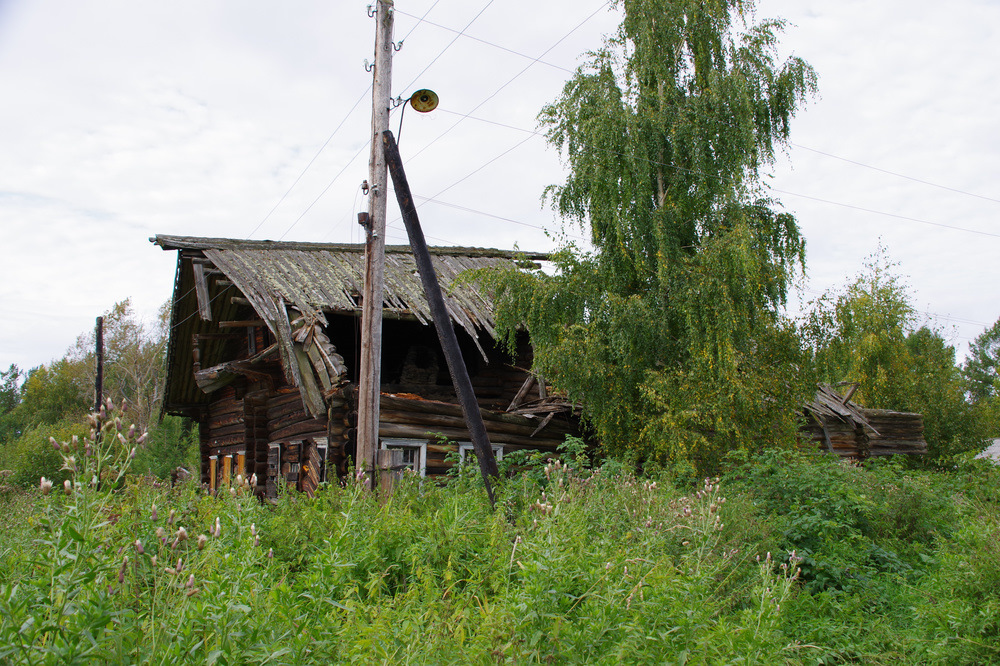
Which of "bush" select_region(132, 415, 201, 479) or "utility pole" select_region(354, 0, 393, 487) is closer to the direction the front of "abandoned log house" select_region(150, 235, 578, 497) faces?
the utility pole

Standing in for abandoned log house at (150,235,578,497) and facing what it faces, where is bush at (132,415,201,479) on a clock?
The bush is roughly at 4 o'clock from the abandoned log house.

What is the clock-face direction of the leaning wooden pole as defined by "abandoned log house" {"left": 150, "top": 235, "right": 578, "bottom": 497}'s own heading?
The leaning wooden pole is roughly at 10 o'clock from the abandoned log house.

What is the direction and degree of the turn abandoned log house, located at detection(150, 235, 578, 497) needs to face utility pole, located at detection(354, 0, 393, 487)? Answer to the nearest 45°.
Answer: approximately 45° to its left

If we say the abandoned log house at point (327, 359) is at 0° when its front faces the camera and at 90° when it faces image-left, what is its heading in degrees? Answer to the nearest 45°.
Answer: approximately 45°

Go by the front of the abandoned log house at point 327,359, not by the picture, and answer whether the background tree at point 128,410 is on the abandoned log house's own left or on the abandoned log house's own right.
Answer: on the abandoned log house's own right

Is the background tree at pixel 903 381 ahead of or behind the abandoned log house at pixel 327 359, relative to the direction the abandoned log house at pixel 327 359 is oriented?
behind
